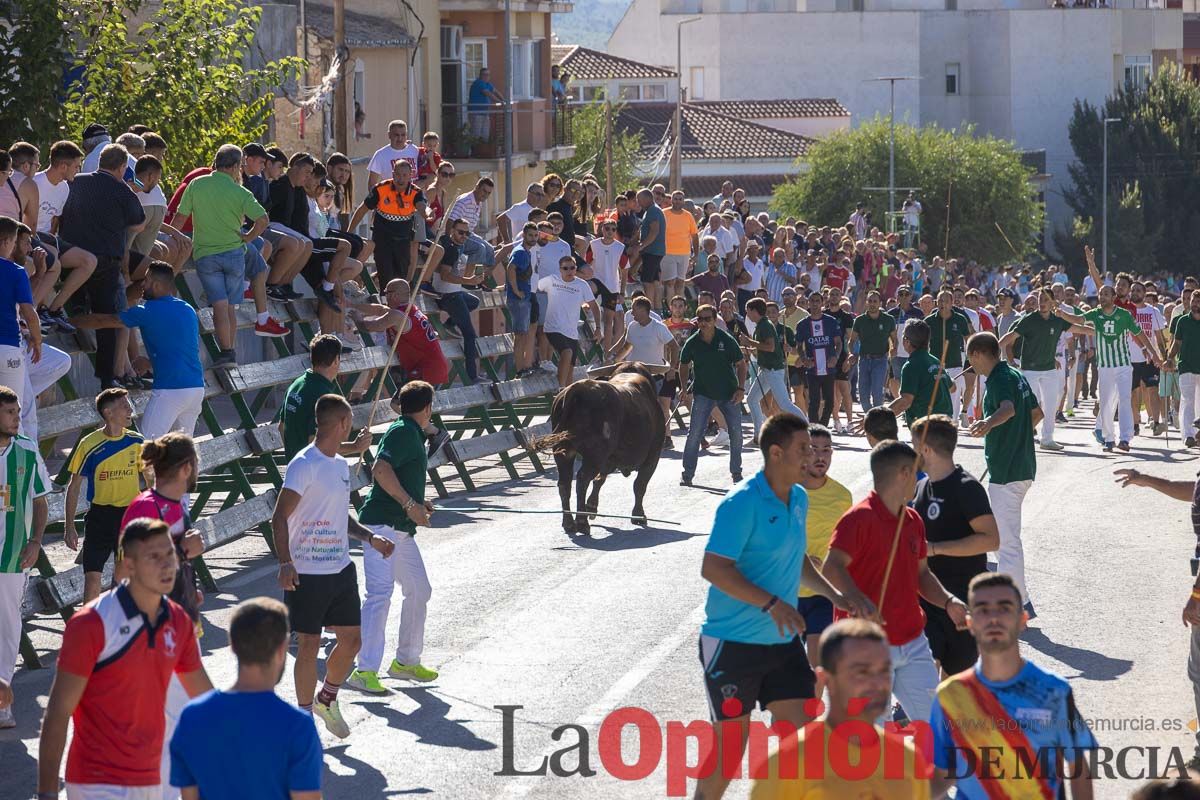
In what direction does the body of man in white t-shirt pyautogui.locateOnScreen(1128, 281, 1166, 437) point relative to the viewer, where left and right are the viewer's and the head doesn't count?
facing the viewer and to the left of the viewer

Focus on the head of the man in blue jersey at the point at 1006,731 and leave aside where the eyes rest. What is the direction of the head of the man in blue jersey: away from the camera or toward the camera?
toward the camera

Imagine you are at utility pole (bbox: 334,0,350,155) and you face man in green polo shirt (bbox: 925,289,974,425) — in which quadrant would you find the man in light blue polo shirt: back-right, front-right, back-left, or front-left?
front-right

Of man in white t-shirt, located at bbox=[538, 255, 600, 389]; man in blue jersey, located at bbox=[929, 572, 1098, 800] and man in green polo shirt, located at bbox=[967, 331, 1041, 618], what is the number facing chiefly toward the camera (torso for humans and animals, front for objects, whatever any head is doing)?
2

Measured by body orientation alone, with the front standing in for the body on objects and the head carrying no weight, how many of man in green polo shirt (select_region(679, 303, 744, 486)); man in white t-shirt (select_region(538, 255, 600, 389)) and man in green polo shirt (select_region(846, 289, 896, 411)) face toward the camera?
3

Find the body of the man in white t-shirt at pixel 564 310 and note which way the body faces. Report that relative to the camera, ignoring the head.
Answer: toward the camera

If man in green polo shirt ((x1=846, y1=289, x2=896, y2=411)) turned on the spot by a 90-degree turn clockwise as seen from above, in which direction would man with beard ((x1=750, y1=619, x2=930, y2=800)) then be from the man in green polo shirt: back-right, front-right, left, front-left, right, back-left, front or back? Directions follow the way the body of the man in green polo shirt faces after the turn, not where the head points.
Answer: left

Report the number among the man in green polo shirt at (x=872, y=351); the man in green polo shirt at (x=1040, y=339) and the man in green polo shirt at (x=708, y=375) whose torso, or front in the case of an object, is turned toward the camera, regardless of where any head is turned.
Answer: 3

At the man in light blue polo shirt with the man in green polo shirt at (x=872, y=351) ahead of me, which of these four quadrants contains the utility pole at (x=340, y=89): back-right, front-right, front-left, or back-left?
front-left

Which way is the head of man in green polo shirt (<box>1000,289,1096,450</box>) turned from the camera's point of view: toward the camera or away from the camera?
toward the camera

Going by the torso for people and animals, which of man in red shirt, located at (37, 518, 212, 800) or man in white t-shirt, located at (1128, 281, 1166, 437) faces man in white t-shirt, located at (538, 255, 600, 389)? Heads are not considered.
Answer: man in white t-shirt, located at (1128, 281, 1166, 437)

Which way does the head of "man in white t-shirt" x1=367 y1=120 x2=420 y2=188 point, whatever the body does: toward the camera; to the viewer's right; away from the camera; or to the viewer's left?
toward the camera

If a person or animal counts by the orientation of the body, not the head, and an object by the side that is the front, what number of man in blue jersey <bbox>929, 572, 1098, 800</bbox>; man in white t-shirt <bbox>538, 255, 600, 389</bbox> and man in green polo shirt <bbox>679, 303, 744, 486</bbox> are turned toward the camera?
3

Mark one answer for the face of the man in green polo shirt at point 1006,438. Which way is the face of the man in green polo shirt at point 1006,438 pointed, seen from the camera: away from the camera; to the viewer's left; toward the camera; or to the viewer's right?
to the viewer's left

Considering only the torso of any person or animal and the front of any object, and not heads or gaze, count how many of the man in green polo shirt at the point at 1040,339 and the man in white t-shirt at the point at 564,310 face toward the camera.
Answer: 2

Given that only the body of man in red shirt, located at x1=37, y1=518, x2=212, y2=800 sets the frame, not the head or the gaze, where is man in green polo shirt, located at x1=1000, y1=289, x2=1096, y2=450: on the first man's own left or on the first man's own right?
on the first man's own left

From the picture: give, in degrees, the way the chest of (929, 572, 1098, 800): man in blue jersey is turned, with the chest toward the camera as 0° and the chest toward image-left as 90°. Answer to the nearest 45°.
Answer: approximately 0°

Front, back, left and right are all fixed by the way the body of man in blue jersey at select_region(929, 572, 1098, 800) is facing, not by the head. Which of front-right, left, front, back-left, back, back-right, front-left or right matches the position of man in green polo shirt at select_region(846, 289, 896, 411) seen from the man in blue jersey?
back

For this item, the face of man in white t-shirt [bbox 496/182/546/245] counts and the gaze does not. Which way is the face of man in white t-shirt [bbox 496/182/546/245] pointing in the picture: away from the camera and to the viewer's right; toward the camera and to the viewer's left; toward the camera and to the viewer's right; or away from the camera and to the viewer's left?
toward the camera and to the viewer's right
